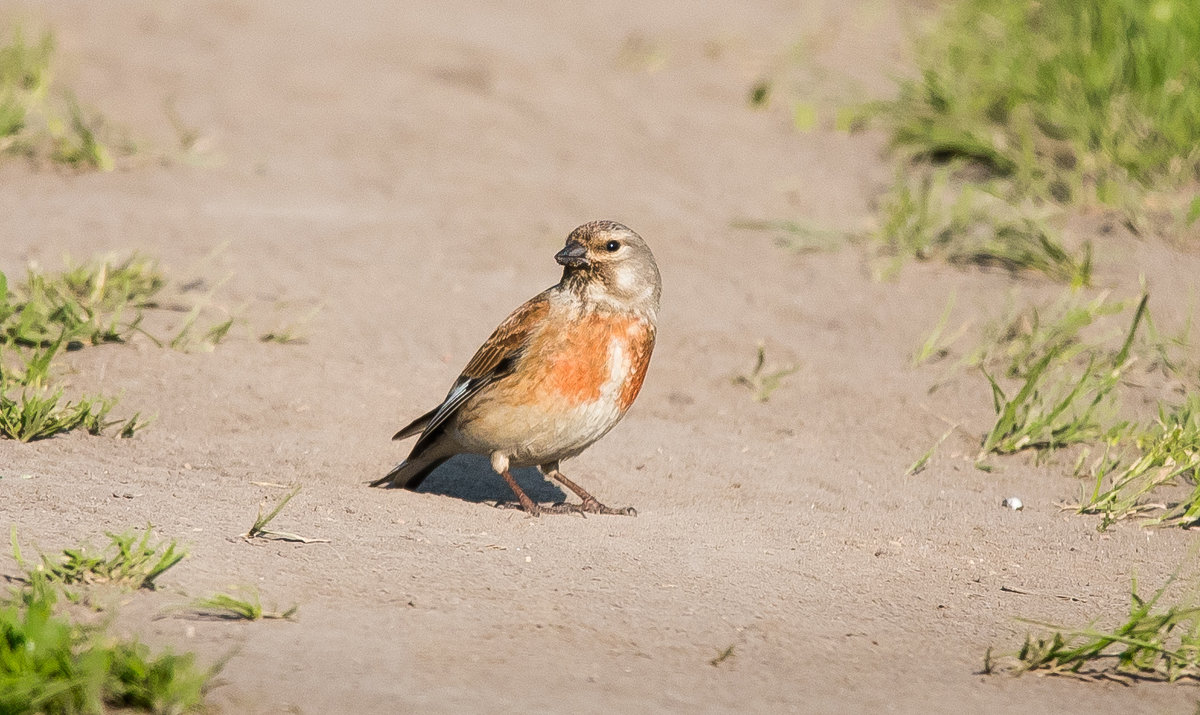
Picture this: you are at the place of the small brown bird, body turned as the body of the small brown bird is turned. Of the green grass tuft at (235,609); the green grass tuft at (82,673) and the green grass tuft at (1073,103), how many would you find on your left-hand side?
1

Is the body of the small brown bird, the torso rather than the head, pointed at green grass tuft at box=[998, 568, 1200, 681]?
yes

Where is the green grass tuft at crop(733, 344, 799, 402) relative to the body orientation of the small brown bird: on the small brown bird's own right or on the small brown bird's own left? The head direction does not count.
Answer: on the small brown bird's own left

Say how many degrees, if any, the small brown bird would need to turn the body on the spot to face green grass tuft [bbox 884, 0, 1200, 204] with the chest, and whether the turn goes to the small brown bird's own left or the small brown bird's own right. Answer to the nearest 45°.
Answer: approximately 90° to the small brown bird's own left

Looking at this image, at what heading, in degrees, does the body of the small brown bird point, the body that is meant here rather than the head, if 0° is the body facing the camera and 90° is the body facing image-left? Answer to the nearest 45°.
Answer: approximately 315°

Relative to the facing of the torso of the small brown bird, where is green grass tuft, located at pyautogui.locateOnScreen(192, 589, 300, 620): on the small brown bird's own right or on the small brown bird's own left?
on the small brown bird's own right

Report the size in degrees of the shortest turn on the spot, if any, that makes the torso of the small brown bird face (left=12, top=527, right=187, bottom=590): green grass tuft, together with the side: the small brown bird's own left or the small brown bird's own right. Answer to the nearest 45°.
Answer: approximately 90° to the small brown bird's own right
